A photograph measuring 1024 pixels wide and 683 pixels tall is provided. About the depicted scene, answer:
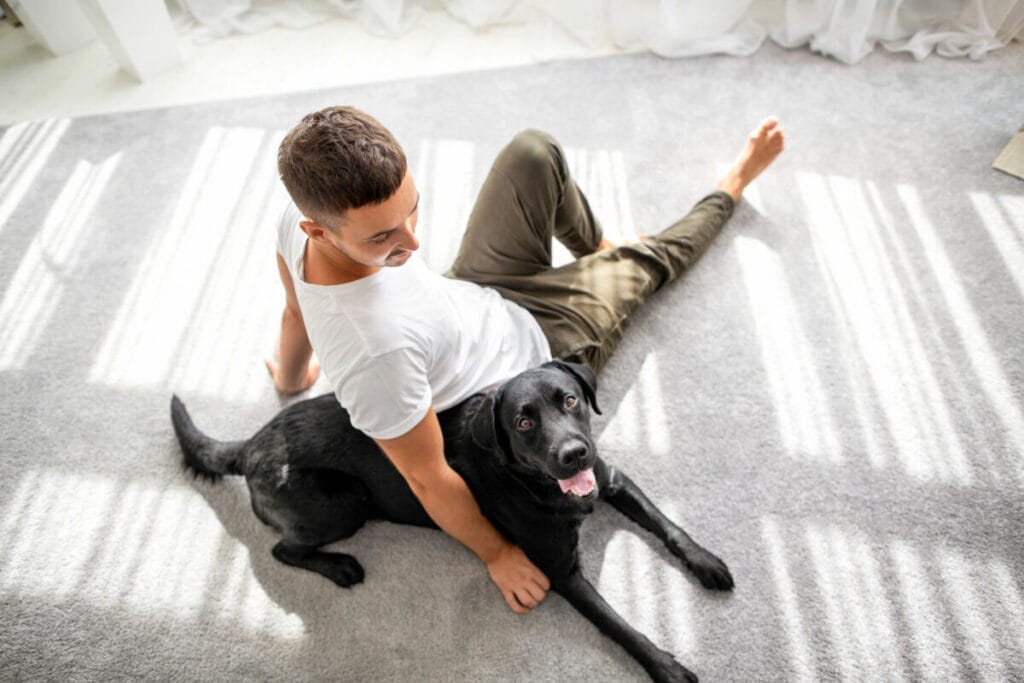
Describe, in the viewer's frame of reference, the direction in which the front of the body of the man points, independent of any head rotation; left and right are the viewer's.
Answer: facing away from the viewer and to the right of the viewer

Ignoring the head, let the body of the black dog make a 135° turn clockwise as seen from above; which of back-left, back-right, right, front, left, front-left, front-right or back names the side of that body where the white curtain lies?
back-right

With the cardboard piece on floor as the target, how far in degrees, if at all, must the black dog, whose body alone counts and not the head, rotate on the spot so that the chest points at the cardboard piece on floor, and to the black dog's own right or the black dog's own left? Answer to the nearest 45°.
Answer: approximately 45° to the black dog's own left

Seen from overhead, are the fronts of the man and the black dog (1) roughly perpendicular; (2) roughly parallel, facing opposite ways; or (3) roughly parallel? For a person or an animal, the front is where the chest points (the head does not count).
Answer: roughly perpendicular

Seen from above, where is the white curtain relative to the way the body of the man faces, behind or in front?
in front

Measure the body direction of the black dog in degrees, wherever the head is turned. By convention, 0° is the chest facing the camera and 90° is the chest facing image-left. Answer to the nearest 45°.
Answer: approximately 315°

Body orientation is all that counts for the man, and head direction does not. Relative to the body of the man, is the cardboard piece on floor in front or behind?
in front
